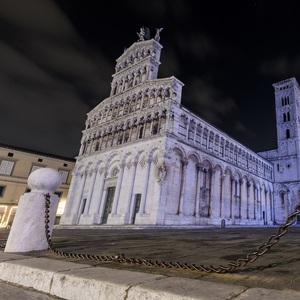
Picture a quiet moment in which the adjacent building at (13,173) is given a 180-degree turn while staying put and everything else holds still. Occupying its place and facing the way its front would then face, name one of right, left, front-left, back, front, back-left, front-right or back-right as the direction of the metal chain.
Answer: back-left

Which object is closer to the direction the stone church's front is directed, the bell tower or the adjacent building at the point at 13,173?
the adjacent building

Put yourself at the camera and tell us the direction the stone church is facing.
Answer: facing the viewer and to the left of the viewer

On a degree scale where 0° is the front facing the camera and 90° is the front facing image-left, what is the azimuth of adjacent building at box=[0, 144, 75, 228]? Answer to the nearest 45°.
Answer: approximately 315°

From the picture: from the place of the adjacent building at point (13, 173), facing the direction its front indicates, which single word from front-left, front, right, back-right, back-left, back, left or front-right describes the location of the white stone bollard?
front-right

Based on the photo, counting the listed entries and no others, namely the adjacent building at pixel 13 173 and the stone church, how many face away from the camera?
0

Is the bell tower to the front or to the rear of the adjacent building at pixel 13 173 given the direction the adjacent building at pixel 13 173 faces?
to the front

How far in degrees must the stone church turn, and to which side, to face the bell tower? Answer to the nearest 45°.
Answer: approximately 180°
